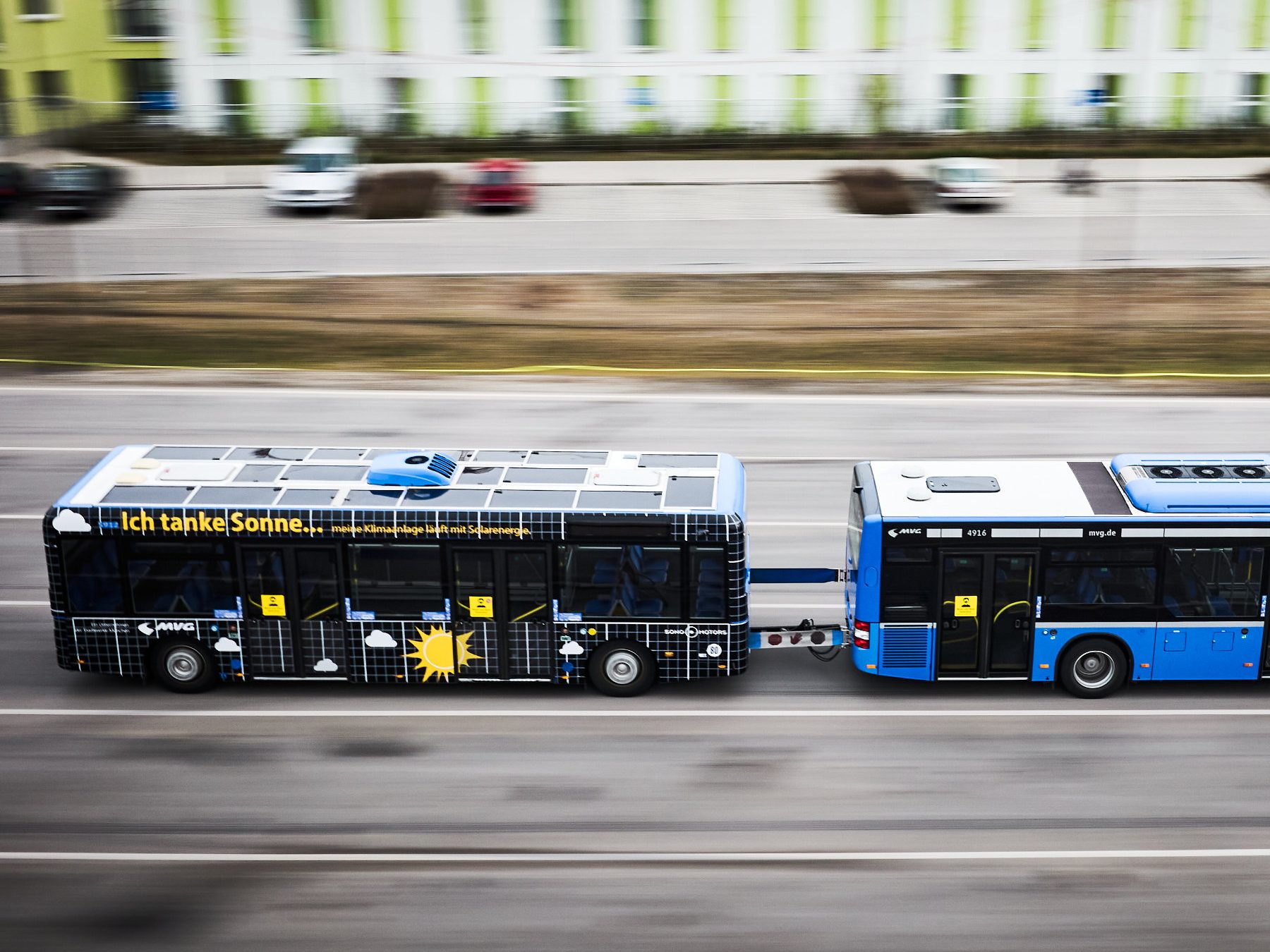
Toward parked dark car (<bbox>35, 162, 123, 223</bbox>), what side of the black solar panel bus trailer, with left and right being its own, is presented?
left

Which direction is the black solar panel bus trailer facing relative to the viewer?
to the viewer's right

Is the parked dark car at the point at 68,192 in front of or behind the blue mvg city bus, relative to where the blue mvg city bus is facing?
behind

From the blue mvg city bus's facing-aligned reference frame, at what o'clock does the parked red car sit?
The parked red car is roughly at 8 o'clock from the blue mvg city bus.

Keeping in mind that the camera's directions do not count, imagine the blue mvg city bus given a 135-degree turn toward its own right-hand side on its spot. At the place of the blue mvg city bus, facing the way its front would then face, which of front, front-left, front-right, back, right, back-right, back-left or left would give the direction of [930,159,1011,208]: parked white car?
back-right

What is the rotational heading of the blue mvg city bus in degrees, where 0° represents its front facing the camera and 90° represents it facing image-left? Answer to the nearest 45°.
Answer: approximately 270°

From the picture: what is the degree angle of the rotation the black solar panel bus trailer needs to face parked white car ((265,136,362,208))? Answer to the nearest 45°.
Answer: approximately 90° to its left

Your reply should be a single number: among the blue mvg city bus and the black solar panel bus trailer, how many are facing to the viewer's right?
2
